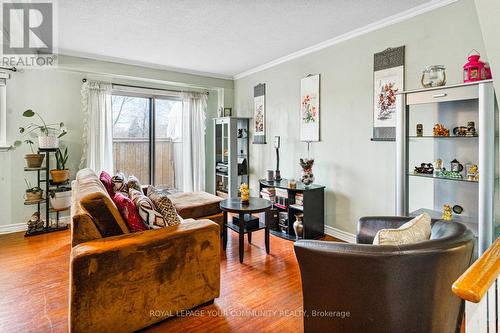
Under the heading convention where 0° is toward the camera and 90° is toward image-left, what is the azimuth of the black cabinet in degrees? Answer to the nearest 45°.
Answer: approximately 45°

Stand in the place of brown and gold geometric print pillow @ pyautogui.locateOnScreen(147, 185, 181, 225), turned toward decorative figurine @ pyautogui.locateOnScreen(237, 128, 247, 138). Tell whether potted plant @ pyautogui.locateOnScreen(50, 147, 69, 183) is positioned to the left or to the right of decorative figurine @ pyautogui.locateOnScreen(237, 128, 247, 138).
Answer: left

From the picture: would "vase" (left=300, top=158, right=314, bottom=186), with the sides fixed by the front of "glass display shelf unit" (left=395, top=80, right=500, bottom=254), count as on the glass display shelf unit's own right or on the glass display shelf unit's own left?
on the glass display shelf unit's own right

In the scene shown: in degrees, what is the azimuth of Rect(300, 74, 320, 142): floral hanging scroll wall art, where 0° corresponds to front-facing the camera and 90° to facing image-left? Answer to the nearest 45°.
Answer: approximately 45°

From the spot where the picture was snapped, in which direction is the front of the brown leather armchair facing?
facing away from the viewer and to the left of the viewer

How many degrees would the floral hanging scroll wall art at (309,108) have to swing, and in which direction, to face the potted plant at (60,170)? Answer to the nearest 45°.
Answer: approximately 45° to its right

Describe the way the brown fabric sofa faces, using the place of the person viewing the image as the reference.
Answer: facing away from the viewer and to the right of the viewer
